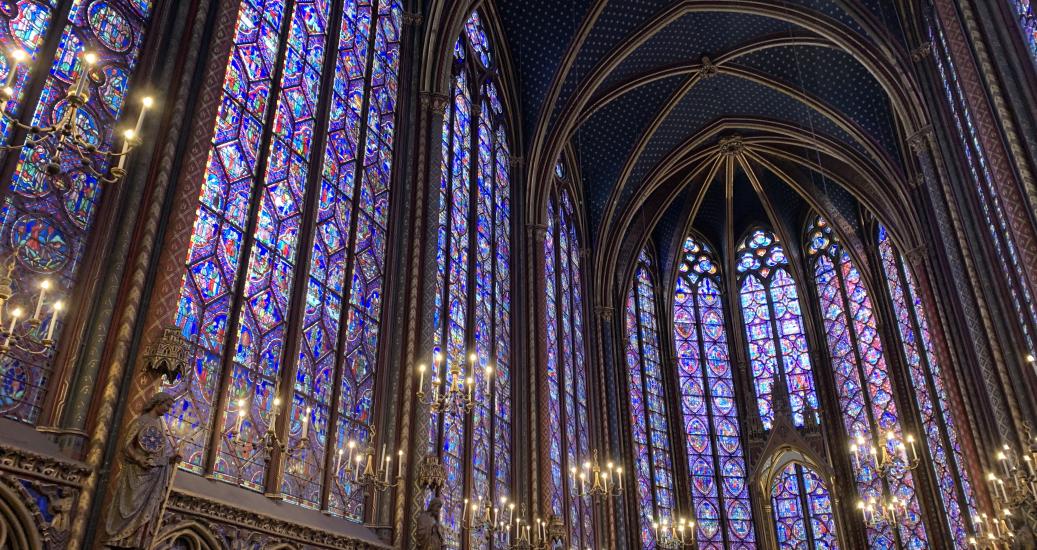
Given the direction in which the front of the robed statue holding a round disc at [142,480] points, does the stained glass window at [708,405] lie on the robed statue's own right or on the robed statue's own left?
on the robed statue's own left

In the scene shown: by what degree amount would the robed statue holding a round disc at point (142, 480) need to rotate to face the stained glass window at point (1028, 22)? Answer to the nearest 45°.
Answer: approximately 45° to its left

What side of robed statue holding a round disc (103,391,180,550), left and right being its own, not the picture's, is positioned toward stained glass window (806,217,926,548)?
left

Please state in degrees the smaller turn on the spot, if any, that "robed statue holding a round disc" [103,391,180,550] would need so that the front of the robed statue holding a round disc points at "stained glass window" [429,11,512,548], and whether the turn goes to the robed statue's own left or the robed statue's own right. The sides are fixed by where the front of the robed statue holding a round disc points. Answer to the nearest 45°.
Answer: approximately 90° to the robed statue's own left

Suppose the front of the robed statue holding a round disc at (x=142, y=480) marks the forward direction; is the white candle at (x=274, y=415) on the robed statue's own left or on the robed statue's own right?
on the robed statue's own left

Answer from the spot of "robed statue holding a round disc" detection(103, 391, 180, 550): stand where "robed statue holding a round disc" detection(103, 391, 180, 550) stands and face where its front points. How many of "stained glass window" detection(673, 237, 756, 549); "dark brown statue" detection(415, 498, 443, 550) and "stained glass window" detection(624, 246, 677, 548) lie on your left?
3

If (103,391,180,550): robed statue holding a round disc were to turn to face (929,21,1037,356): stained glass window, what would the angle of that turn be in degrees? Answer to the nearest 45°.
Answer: approximately 45° to its left

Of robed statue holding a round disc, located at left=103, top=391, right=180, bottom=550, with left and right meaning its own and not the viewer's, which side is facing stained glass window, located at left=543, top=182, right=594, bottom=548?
left

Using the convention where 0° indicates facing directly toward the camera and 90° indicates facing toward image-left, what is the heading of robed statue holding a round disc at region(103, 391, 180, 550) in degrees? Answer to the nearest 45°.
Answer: approximately 315°
